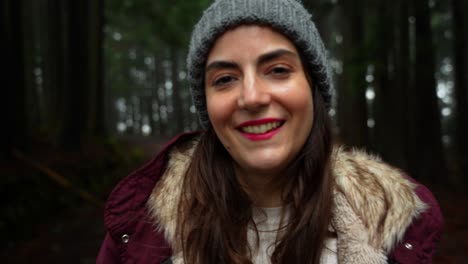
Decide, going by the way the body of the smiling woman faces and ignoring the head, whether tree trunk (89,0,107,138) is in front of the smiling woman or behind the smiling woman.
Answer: behind

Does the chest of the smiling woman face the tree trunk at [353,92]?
no

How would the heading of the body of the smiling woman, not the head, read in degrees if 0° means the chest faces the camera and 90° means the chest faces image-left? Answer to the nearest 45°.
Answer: approximately 0°

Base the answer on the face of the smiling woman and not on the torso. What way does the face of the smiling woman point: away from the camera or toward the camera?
toward the camera

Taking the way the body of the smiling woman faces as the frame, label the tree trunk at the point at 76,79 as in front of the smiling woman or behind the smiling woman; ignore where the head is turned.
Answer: behind

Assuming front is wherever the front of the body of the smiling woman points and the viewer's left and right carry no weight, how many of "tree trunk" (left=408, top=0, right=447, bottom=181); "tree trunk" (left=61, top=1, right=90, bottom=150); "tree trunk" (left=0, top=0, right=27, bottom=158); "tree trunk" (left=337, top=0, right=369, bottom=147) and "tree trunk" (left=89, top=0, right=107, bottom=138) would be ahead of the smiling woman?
0

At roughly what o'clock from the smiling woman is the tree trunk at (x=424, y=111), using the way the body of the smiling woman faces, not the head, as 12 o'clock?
The tree trunk is roughly at 7 o'clock from the smiling woman.

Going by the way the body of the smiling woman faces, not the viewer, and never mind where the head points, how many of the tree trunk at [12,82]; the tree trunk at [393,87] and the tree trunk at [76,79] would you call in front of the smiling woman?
0

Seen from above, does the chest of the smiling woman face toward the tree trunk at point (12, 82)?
no

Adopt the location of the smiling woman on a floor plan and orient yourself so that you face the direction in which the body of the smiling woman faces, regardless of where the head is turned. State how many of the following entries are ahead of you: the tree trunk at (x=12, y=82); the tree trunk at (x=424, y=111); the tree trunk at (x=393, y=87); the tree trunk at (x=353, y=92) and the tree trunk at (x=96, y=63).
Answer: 0

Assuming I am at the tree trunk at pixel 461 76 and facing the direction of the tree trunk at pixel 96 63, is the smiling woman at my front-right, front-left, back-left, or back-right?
front-left

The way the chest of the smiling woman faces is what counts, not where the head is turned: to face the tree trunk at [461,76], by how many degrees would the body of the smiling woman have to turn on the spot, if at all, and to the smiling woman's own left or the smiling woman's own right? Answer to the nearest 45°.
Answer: approximately 135° to the smiling woman's own left
